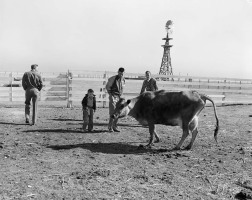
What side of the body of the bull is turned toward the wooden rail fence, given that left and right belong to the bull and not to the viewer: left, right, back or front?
right

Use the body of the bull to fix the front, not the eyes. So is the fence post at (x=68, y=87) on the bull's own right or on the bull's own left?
on the bull's own right

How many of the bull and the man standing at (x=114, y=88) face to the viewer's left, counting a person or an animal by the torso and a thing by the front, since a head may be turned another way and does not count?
1

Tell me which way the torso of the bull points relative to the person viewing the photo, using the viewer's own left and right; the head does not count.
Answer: facing to the left of the viewer

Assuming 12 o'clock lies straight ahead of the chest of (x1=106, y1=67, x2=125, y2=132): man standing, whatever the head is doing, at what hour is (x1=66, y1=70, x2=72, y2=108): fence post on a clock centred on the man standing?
The fence post is roughly at 7 o'clock from the man standing.

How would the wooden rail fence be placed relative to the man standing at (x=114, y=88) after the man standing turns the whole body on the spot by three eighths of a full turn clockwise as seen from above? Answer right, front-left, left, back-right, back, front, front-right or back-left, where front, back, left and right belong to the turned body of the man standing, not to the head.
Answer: right

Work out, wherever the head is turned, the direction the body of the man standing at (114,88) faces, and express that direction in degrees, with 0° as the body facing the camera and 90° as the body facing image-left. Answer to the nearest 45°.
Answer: approximately 315°

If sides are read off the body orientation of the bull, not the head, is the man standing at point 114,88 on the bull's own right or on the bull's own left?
on the bull's own right

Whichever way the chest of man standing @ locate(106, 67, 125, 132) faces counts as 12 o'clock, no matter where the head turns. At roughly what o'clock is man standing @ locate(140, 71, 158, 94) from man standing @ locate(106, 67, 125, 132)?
man standing @ locate(140, 71, 158, 94) is roughly at 9 o'clock from man standing @ locate(106, 67, 125, 132).

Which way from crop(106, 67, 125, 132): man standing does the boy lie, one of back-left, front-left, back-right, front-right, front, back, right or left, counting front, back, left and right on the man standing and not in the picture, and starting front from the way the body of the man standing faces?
back-right
